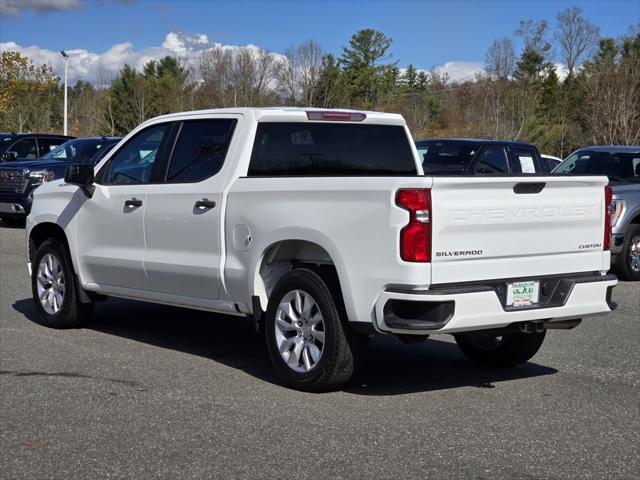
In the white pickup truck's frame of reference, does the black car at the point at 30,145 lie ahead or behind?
ahead

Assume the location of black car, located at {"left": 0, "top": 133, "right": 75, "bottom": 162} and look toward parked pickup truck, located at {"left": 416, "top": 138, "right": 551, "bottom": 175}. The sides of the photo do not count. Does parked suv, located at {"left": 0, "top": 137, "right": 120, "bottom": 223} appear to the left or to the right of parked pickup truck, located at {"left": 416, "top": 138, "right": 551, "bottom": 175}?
right

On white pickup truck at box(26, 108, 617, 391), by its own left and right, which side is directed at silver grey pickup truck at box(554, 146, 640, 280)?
right

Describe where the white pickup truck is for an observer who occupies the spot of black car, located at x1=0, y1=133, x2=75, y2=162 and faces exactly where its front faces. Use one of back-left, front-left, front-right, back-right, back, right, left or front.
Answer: front-left

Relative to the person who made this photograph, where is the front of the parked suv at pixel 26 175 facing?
facing the viewer and to the left of the viewer

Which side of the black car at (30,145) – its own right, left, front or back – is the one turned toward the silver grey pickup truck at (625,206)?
left

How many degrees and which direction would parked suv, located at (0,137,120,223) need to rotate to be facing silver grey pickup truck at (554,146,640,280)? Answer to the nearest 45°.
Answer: approximately 90° to its left

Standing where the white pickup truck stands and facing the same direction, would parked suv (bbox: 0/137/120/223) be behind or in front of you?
in front

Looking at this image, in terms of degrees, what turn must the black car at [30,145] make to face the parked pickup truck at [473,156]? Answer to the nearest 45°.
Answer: approximately 90° to its left

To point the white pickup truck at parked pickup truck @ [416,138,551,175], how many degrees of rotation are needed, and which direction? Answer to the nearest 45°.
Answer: approximately 45° to its right

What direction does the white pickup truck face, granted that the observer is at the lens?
facing away from the viewer and to the left of the viewer
